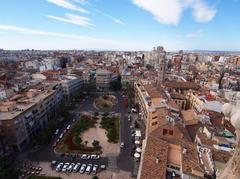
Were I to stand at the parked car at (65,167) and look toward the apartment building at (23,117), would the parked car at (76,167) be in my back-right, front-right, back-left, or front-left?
back-right

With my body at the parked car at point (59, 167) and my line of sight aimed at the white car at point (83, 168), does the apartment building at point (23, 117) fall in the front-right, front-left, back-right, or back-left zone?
back-left
